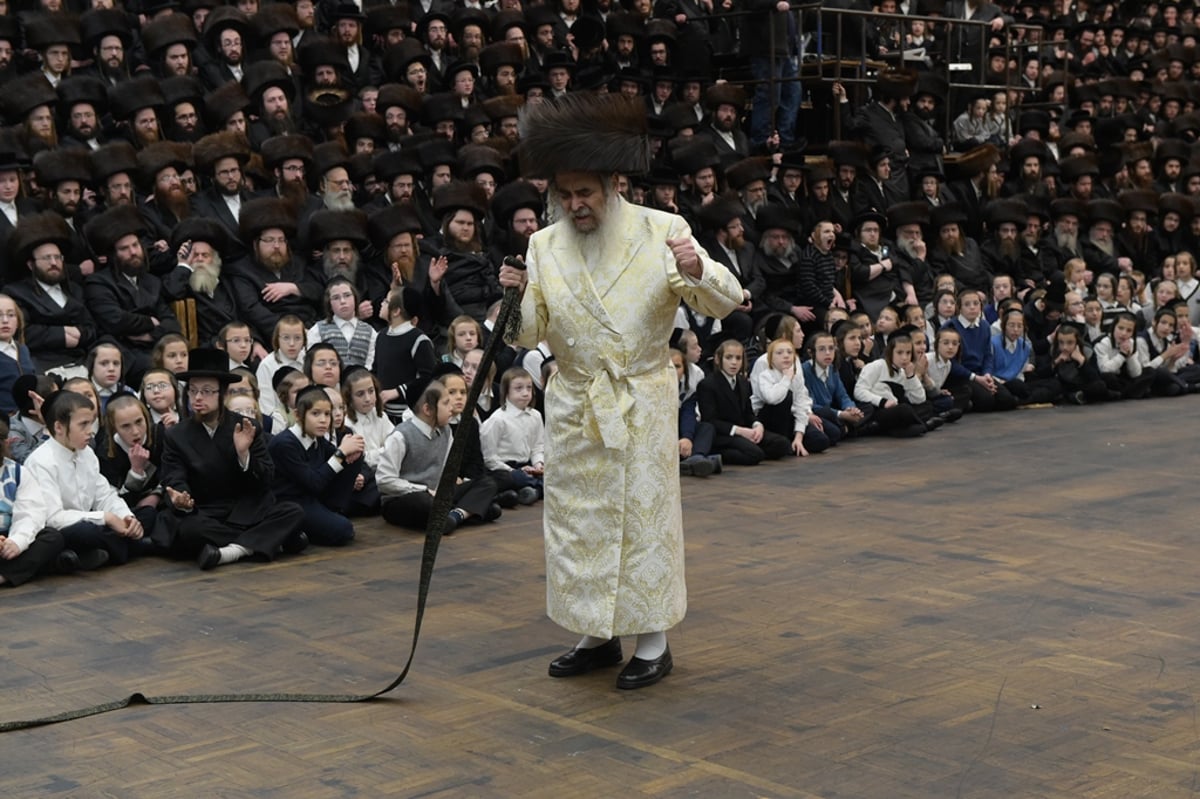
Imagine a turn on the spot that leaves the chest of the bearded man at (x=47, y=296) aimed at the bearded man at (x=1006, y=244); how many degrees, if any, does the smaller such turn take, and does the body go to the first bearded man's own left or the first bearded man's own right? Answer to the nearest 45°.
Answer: approximately 45° to the first bearded man's own left

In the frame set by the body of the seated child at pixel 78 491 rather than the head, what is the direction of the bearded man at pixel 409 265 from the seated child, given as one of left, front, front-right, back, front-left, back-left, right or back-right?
left

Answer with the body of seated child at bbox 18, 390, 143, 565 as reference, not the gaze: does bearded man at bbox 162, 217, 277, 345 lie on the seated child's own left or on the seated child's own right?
on the seated child's own left

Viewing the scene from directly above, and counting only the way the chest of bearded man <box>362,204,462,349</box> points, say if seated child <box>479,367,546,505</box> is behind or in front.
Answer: in front

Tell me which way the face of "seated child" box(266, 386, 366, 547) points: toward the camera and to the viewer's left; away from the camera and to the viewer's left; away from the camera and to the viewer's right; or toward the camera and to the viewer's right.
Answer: toward the camera and to the viewer's right

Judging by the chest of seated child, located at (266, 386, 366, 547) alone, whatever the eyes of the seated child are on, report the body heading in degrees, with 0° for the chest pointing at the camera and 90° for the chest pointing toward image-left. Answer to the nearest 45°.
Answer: approximately 315°

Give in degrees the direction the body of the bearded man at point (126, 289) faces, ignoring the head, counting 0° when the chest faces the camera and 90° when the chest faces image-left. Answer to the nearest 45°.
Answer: approximately 315°

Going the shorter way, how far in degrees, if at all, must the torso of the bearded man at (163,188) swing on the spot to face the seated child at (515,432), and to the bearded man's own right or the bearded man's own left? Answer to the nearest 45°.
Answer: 0° — they already face them

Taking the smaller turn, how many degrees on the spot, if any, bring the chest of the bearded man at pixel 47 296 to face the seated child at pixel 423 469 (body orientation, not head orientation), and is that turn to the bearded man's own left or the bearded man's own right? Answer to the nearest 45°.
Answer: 0° — they already face them

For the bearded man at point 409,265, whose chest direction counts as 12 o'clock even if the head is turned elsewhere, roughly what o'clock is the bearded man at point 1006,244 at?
the bearded man at point 1006,244 is roughly at 8 o'clock from the bearded man at point 409,265.

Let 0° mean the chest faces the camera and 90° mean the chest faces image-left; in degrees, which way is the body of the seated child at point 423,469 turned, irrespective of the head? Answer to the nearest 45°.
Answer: approximately 315°
